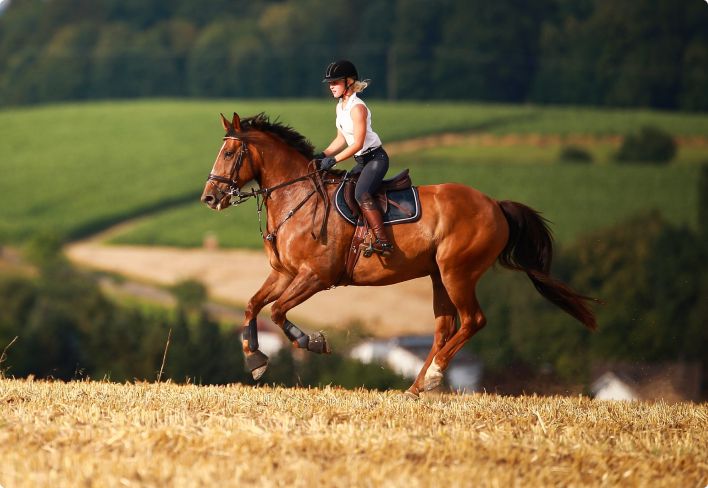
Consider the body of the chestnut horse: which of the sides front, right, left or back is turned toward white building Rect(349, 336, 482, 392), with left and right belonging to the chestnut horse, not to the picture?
right

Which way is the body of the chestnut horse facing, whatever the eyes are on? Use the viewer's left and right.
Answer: facing to the left of the viewer
